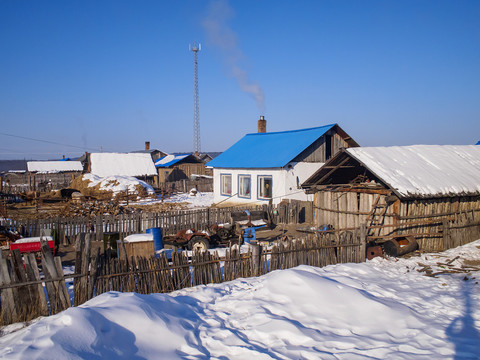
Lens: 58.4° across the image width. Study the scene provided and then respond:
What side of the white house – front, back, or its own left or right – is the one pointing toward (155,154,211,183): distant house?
right

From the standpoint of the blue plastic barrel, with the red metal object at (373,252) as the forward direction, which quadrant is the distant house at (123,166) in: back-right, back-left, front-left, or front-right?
back-left

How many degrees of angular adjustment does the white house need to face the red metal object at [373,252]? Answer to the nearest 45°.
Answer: approximately 45° to its left

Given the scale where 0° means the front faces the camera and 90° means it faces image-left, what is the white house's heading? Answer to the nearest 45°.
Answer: approximately 45°

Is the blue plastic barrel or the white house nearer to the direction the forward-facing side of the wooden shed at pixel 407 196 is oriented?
the blue plastic barrel

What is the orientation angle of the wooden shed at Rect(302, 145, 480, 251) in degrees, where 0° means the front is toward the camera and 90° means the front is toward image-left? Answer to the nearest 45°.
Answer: approximately 45°

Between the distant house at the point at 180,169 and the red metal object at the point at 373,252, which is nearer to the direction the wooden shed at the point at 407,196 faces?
the red metal object

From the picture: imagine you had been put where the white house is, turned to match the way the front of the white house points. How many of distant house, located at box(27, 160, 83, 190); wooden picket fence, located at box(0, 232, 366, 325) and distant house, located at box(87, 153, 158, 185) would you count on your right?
2

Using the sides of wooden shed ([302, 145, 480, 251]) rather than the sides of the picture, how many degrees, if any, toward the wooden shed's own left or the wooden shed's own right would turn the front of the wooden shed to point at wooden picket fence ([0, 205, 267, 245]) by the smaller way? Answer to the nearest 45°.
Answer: approximately 45° to the wooden shed's own right
